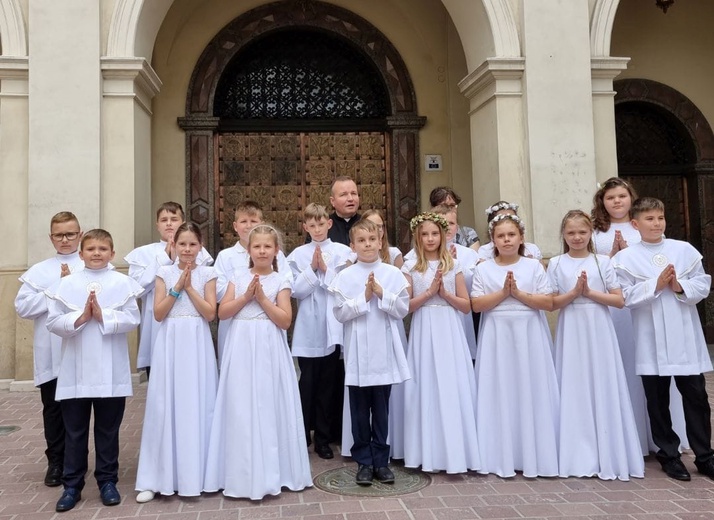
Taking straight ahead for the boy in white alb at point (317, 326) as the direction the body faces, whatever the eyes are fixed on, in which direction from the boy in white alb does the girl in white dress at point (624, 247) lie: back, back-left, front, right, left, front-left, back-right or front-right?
left

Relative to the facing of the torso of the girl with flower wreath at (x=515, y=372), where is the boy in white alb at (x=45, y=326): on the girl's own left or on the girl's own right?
on the girl's own right

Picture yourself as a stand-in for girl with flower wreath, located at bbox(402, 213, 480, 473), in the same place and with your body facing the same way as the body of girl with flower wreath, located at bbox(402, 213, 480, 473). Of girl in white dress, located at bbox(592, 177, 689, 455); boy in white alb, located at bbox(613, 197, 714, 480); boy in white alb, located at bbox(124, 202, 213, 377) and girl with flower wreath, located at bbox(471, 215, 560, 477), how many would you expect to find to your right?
1

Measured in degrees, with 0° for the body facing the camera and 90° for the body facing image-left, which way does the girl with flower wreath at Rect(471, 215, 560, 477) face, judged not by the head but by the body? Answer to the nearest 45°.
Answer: approximately 0°

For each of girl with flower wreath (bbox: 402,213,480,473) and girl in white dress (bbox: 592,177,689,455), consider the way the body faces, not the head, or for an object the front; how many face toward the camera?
2

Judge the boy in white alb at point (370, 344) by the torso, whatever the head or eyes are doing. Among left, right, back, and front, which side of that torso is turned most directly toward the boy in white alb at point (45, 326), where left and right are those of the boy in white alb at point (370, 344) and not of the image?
right

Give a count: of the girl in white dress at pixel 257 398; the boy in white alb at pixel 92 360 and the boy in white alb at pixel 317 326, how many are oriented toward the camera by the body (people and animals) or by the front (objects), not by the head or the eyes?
3

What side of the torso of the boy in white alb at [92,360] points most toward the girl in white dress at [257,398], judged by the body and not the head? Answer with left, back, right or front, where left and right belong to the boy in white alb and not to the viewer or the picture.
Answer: left

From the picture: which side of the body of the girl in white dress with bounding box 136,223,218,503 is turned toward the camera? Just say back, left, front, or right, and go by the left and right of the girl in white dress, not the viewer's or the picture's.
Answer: front

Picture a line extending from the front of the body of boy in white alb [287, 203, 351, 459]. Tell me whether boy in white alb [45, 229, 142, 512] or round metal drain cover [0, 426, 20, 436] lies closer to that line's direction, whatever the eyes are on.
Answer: the boy in white alb

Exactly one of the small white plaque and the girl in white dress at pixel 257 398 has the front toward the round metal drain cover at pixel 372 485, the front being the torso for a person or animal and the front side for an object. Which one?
the small white plaque

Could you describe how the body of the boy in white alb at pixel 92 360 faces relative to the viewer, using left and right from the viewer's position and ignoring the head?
facing the viewer
